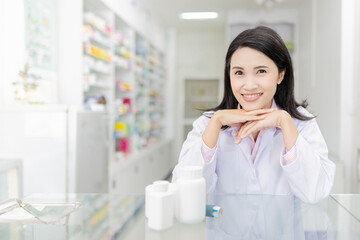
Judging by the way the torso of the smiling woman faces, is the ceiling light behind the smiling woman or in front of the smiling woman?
behind

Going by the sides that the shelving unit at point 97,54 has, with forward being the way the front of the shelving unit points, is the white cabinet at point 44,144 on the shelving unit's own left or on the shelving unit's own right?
on the shelving unit's own right

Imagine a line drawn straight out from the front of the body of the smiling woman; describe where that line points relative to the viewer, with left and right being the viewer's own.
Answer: facing the viewer

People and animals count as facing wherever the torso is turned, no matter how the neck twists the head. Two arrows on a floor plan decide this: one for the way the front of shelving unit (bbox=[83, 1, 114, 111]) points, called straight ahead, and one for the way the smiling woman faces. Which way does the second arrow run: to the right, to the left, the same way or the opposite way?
to the right

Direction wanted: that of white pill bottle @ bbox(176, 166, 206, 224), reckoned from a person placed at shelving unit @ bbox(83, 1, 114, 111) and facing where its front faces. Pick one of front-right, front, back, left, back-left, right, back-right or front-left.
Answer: front-right

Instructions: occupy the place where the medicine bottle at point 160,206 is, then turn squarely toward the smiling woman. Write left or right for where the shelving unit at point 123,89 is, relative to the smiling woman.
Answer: left

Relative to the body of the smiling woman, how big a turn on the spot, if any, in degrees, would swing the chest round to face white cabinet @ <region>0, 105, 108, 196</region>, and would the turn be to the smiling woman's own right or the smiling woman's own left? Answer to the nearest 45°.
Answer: approximately 135° to the smiling woman's own right

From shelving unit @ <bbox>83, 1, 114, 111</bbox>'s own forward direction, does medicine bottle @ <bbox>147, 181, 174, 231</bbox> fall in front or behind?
in front

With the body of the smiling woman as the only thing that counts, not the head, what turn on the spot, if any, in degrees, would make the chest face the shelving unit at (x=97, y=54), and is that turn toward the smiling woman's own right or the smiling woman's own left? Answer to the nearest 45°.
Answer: approximately 135° to the smiling woman's own right

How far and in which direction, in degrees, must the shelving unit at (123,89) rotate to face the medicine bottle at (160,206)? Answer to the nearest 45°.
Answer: approximately 45° to its right

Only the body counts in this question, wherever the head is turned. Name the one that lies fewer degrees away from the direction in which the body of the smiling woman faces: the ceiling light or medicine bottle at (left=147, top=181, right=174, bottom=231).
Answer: the medicine bottle
